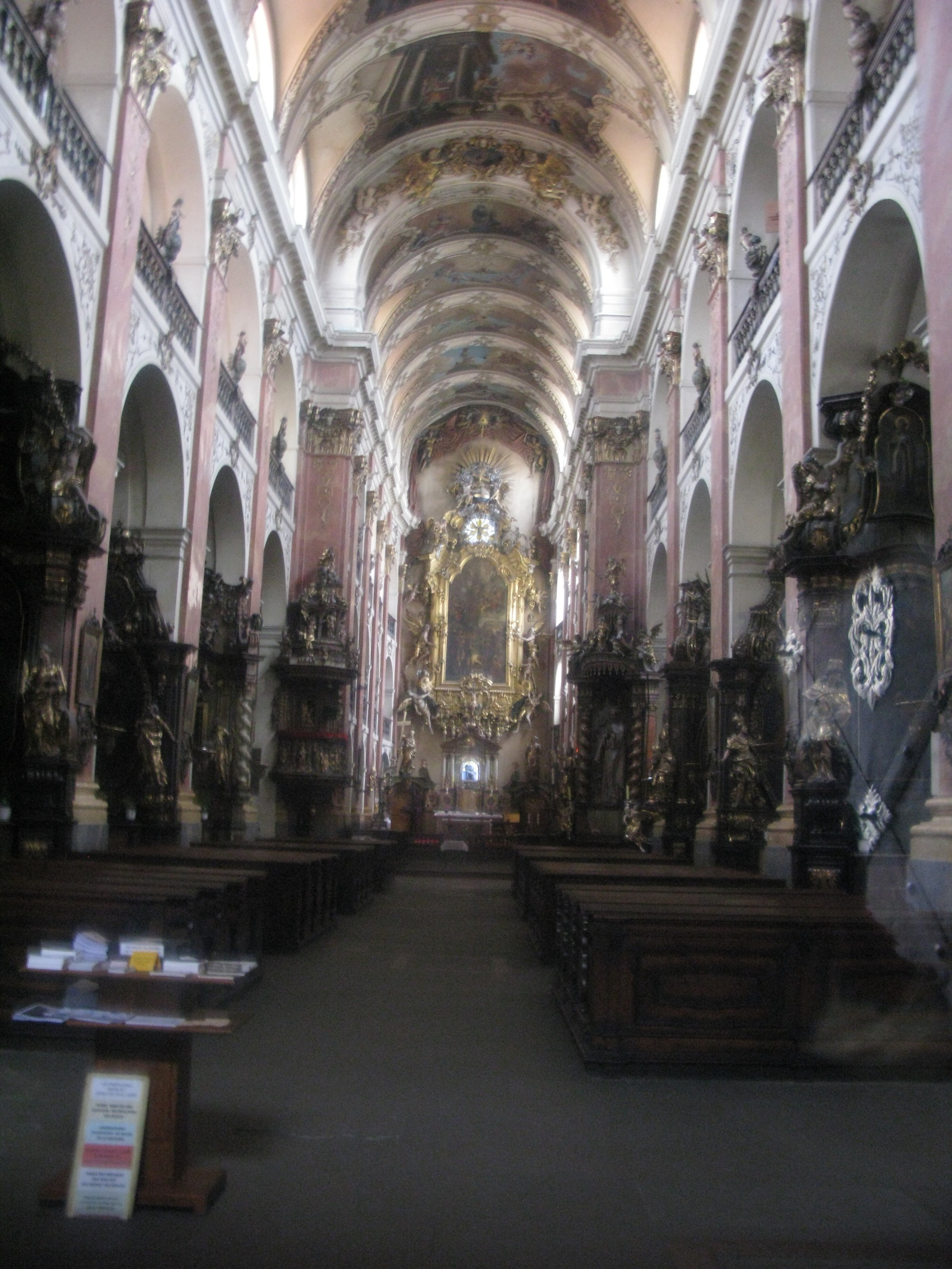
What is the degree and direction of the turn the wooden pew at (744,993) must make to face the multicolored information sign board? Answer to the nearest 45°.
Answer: approximately 135° to its left

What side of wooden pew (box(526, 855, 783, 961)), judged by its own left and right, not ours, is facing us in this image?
back

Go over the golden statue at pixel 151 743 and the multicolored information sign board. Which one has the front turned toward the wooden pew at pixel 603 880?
the golden statue

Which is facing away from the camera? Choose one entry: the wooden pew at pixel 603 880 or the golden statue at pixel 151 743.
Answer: the wooden pew

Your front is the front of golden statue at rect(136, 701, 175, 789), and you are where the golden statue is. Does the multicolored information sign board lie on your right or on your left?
on your right

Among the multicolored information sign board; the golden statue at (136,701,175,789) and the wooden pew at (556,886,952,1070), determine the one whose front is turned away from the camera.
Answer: the wooden pew

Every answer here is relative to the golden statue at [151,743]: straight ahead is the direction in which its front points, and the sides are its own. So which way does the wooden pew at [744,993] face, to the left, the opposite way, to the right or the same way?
to the left

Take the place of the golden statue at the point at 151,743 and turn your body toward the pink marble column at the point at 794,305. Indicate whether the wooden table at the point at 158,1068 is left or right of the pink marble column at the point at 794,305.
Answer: right

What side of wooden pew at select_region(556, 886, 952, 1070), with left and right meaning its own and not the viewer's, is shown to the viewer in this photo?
back
